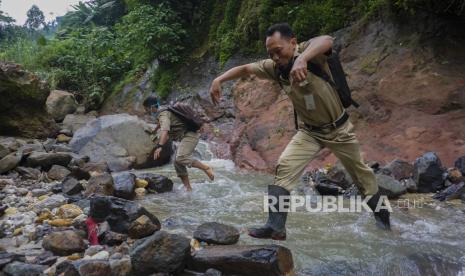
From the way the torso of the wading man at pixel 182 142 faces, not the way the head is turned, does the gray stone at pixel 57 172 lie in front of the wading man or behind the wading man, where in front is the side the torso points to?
in front

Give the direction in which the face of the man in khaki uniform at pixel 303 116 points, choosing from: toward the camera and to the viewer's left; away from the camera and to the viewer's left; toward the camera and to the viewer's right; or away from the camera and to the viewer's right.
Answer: toward the camera and to the viewer's left

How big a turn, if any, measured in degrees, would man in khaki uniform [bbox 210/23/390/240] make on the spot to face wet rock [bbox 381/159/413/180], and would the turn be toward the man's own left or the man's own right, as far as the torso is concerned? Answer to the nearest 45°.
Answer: approximately 180°

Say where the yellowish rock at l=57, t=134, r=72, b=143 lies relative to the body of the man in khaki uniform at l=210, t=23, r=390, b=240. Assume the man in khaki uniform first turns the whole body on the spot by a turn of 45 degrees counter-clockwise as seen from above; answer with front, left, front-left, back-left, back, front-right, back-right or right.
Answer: back-right

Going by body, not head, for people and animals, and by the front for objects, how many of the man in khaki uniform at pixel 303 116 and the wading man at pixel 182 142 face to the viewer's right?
0

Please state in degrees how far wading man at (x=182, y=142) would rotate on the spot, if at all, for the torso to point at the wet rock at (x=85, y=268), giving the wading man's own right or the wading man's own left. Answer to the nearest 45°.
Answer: approximately 90° to the wading man's own left

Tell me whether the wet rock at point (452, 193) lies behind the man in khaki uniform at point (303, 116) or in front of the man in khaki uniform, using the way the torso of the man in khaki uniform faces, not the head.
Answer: behind

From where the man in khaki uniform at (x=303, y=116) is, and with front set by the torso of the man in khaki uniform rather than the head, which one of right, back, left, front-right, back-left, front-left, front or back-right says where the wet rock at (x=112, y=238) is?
front-right

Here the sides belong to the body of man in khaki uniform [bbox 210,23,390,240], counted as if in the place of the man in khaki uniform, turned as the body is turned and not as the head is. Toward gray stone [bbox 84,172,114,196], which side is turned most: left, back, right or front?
right

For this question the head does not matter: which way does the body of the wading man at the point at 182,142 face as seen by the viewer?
to the viewer's left

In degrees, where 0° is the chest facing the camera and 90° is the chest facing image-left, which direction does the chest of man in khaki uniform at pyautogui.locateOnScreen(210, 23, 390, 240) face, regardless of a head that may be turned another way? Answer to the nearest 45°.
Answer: approximately 45°

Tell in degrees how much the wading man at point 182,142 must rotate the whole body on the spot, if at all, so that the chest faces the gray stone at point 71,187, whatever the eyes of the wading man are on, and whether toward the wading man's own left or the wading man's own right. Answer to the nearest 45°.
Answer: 0° — they already face it

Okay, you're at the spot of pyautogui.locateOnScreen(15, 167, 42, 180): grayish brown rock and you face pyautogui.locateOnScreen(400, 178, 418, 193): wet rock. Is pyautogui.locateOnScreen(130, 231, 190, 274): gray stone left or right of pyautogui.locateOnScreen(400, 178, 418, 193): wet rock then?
right

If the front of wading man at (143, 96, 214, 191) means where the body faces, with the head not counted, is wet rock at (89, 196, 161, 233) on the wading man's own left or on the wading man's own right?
on the wading man's own left
